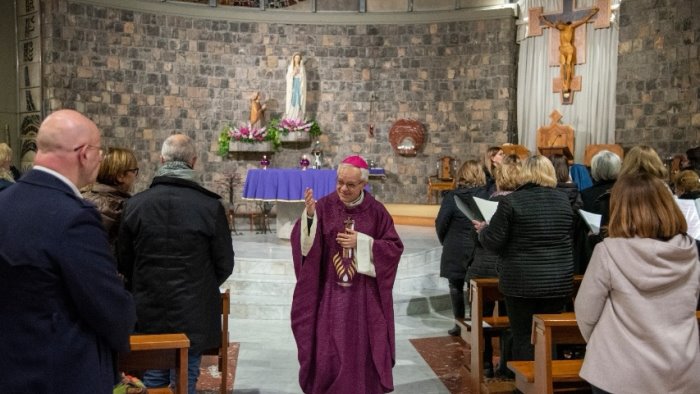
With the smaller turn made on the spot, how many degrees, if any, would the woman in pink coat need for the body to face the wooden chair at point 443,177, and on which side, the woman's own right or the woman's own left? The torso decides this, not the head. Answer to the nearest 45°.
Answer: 0° — they already face it

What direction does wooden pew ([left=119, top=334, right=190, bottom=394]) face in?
away from the camera

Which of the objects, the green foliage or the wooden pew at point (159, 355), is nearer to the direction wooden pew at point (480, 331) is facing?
the green foliage

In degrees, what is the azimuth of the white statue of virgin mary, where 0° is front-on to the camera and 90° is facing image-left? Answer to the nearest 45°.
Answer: approximately 0°

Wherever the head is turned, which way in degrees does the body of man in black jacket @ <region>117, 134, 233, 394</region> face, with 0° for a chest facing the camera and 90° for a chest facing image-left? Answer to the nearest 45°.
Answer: approximately 180°

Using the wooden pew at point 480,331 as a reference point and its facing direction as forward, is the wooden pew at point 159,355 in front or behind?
behind

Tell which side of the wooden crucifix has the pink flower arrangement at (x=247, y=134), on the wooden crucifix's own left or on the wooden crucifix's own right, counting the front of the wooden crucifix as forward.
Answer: on the wooden crucifix's own right

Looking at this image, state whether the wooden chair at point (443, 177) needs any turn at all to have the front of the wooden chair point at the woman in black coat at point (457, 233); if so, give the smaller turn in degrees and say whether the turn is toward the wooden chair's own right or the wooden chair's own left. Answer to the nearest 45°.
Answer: approximately 45° to the wooden chair's own left

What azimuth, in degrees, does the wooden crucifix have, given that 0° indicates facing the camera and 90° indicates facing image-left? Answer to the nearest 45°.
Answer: approximately 0°

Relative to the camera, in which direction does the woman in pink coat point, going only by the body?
away from the camera

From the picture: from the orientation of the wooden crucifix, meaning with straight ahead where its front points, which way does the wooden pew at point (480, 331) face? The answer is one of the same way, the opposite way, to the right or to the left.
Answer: the opposite way
